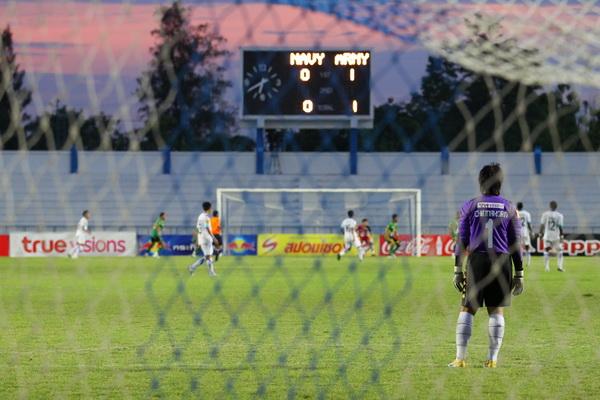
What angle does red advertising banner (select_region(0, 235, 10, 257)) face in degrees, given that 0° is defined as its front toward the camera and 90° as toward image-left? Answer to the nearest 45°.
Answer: approximately 0°

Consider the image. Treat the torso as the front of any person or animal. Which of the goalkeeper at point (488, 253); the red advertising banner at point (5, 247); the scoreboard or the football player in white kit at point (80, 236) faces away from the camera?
the goalkeeper

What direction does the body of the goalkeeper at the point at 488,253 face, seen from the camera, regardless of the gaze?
away from the camera

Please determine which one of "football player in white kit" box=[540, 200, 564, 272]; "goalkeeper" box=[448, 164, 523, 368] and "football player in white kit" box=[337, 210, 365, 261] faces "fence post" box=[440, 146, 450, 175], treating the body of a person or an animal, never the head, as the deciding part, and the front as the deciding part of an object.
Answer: the goalkeeper

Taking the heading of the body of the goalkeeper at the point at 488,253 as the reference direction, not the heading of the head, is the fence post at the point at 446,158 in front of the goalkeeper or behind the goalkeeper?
in front

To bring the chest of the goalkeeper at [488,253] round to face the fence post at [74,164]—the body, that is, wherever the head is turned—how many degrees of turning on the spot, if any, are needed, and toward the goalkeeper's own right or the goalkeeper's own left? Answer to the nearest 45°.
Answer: approximately 45° to the goalkeeper's own left

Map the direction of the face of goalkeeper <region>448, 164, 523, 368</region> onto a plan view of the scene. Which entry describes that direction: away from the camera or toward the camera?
away from the camera
